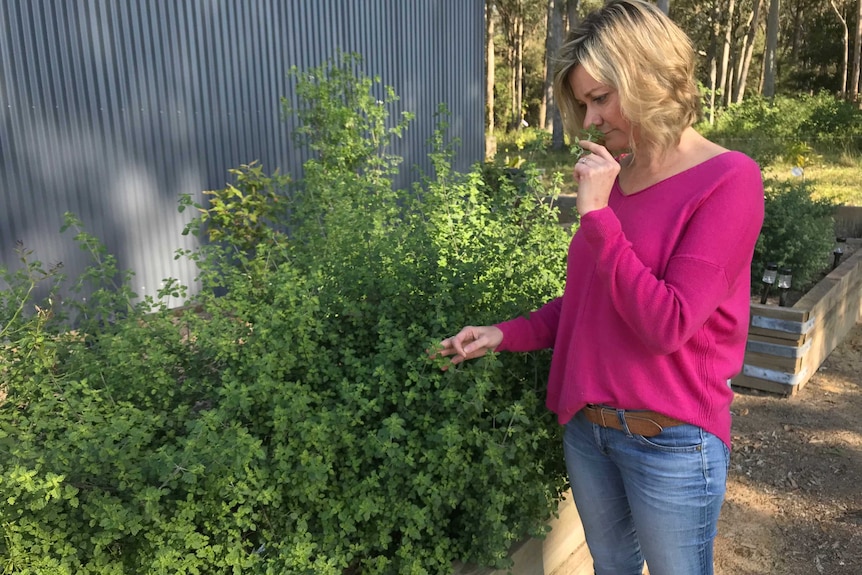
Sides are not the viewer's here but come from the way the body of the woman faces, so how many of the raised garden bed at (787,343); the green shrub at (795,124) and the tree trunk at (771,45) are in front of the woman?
0

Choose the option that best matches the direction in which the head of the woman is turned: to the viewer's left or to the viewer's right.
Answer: to the viewer's left

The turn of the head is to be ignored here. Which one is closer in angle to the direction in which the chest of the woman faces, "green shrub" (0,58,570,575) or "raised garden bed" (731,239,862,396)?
the green shrub

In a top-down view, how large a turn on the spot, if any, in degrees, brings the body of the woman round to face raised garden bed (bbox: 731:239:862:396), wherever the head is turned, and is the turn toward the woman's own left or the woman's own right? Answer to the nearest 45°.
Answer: approximately 135° to the woman's own right

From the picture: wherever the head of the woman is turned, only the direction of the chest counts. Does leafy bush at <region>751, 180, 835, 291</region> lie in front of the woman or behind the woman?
behind

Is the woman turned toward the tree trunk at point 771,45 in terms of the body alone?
no

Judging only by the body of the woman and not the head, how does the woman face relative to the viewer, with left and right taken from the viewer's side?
facing the viewer and to the left of the viewer

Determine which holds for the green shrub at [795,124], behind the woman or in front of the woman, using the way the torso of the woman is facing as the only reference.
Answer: behind
